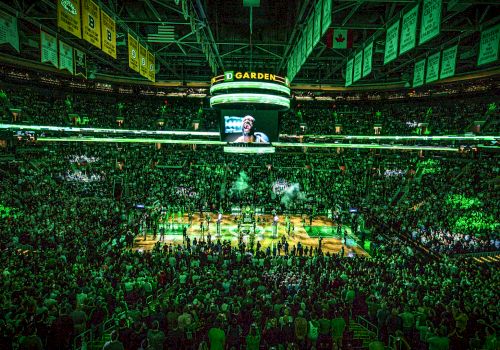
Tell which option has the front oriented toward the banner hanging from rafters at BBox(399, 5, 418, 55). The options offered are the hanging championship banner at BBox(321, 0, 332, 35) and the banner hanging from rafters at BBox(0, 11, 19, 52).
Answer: the banner hanging from rafters at BBox(0, 11, 19, 52)

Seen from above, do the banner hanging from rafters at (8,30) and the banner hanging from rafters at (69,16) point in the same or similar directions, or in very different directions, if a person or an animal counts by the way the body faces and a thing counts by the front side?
same or similar directions

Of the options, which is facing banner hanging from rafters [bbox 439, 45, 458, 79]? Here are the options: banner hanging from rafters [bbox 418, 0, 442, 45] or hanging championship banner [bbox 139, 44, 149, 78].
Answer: the hanging championship banner

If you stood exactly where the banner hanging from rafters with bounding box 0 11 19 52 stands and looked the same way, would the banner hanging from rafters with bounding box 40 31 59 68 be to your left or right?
on your left

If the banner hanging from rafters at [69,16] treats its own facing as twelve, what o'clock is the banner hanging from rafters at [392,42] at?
the banner hanging from rafters at [392,42] is roughly at 11 o'clock from the banner hanging from rafters at [69,16].

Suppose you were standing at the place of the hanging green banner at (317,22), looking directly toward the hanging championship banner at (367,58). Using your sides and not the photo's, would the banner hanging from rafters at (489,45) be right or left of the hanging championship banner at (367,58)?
right

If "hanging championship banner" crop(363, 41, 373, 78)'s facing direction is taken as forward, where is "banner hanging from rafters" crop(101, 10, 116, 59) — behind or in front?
in front

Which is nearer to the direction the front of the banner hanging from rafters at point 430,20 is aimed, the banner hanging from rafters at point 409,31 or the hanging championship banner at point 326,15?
the hanging championship banner

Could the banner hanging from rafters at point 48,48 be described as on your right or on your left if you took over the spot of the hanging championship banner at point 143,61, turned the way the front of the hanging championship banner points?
on your right

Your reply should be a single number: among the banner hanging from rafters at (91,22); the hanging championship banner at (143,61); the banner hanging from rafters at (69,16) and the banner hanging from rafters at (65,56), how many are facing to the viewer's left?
0

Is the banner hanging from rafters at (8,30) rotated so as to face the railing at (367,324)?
yes

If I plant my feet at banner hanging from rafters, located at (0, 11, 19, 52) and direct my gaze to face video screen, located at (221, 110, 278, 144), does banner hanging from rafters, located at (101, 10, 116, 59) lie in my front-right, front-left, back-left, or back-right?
front-right

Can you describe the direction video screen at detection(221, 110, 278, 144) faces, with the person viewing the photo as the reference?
facing the viewer

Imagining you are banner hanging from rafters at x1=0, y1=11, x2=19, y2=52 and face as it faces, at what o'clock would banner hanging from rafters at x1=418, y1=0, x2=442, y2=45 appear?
banner hanging from rafters at x1=418, y1=0, x2=442, y2=45 is roughly at 12 o'clock from banner hanging from rafters at x1=0, y1=11, x2=19, y2=52.

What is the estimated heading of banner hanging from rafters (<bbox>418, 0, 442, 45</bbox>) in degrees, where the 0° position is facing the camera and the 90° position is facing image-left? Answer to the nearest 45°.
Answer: approximately 45°
